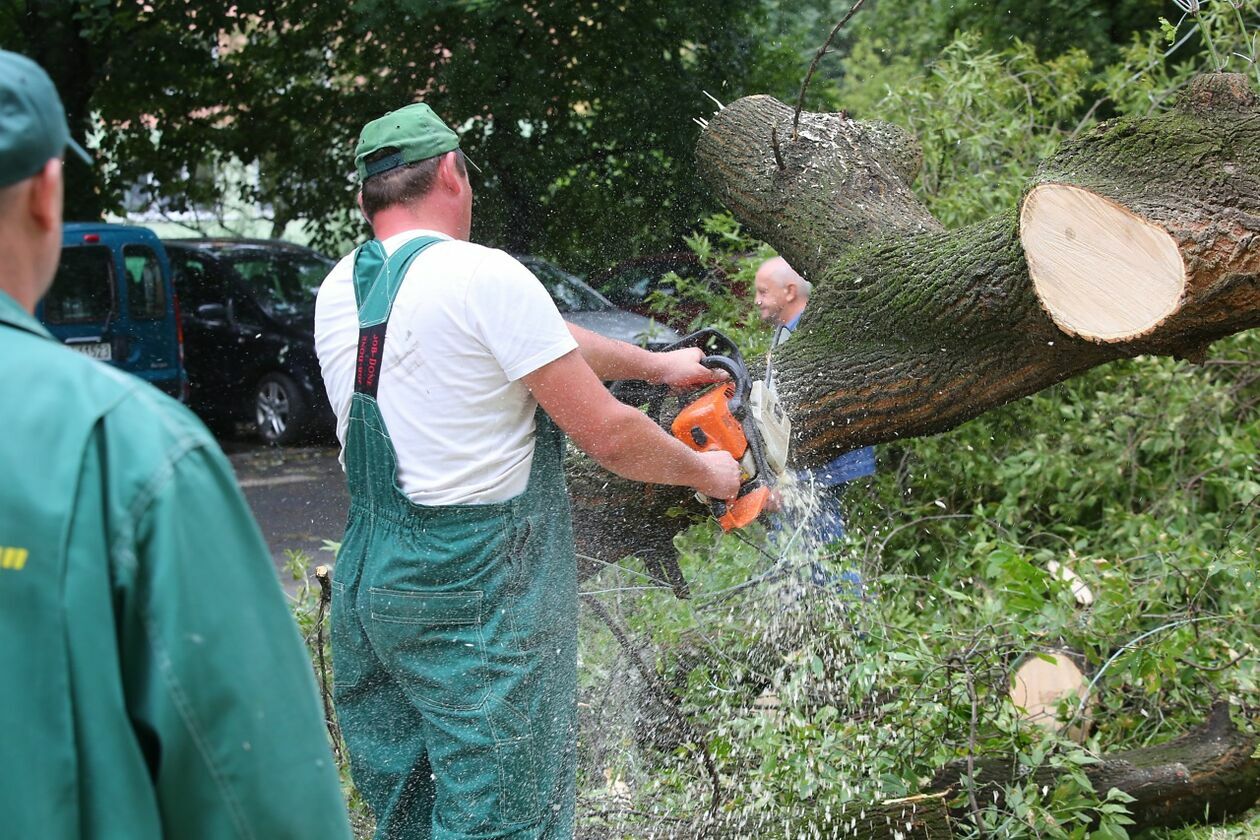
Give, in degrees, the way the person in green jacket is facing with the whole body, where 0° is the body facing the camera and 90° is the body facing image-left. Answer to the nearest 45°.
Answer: approximately 225°

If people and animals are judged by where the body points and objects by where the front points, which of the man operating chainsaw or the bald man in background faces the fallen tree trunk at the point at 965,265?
the man operating chainsaw

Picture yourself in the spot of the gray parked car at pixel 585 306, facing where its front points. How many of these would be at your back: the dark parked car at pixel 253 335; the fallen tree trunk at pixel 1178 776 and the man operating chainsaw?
1

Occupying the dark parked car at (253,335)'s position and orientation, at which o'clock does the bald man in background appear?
The bald man in background is roughly at 1 o'clock from the dark parked car.

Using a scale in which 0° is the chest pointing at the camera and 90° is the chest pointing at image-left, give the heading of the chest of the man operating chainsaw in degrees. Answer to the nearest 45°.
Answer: approximately 225°

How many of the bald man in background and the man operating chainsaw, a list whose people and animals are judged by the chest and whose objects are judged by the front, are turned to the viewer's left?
1

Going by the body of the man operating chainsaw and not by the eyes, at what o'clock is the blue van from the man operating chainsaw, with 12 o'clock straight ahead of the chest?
The blue van is roughly at 10 o'clock from the man operating chainsaw.

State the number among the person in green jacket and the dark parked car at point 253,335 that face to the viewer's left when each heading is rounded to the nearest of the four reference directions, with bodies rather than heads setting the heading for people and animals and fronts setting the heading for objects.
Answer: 0
